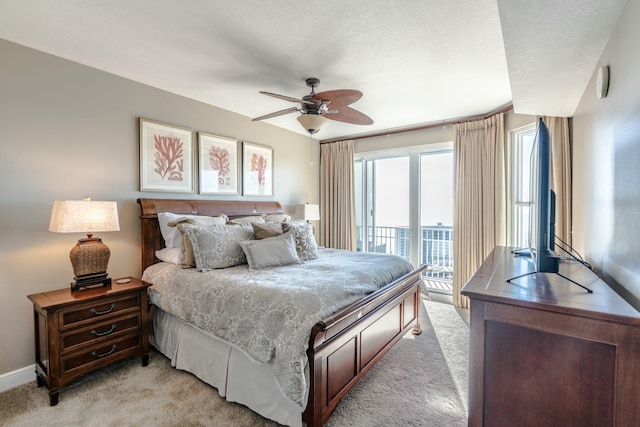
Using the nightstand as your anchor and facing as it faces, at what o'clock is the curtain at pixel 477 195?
The curtain is roughly at 11 o'clock from the nightstand.

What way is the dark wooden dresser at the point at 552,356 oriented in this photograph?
to the viewer's left

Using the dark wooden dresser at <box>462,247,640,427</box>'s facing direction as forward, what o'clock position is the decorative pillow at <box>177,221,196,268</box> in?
The decorative pillow is roughly at 12 o'clock from the dark wooden dresser.

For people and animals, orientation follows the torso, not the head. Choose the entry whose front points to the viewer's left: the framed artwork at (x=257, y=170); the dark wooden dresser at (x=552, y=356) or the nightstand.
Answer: the dark wooden dresser

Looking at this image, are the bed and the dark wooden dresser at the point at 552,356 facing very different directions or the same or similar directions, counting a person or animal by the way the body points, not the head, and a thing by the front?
very different directions

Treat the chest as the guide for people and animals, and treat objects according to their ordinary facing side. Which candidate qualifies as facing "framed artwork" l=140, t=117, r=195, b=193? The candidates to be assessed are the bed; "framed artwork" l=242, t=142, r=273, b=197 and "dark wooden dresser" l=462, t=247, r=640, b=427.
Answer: the dark wooden dresser

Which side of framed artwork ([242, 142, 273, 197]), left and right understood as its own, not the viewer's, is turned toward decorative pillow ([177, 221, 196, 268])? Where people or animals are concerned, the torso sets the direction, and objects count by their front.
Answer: right

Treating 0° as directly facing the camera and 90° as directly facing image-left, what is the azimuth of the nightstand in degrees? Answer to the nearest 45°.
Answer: approximately 315°

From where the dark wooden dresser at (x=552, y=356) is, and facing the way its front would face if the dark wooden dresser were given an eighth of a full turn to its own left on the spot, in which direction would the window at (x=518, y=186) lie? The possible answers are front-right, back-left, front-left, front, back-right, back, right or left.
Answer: back-right

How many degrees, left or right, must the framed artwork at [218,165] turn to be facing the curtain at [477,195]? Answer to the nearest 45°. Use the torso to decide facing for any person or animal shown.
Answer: approximately 45° to its left
